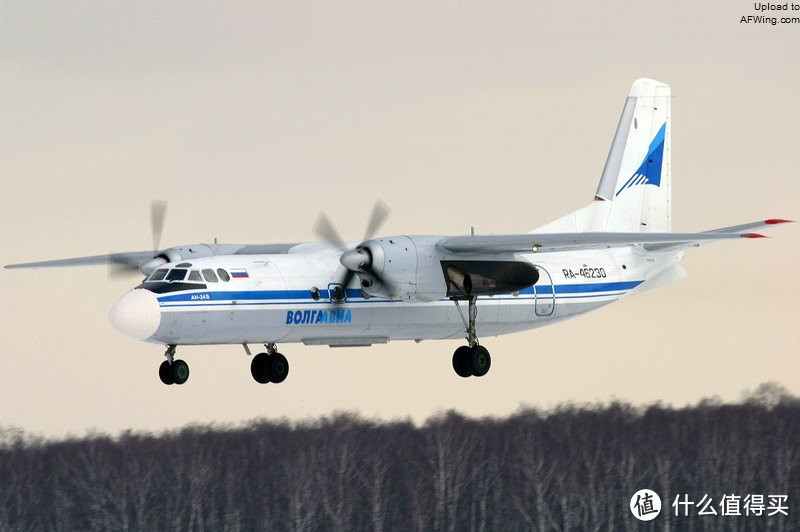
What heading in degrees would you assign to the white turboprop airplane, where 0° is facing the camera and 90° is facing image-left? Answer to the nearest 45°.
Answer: approximately 45°

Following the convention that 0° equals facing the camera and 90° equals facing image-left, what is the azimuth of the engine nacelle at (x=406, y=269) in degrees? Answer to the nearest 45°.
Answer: approximately 45°
